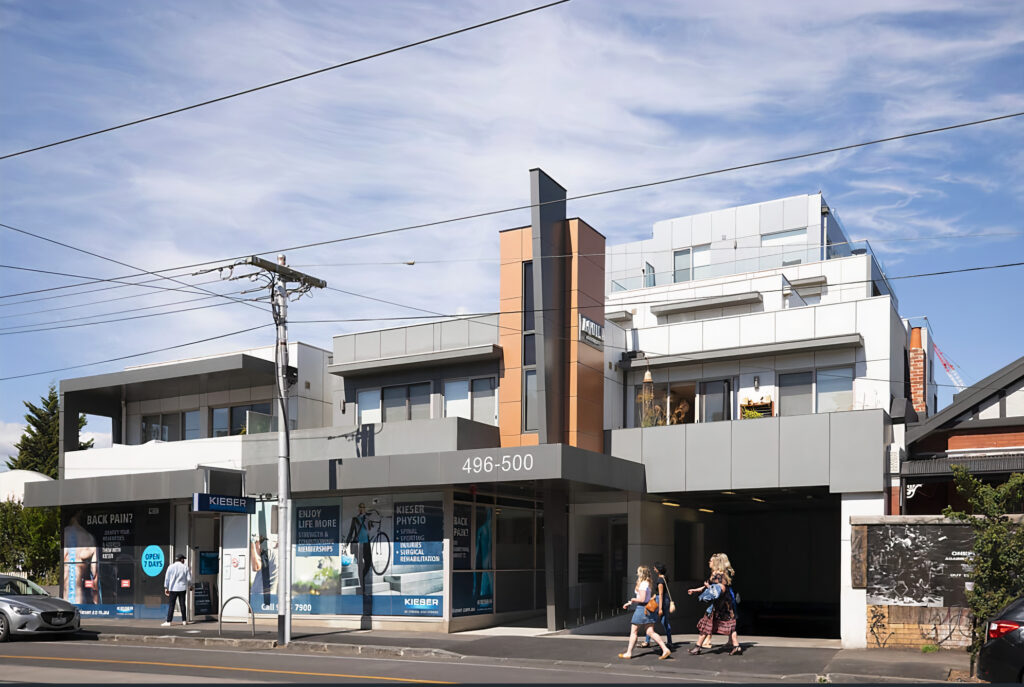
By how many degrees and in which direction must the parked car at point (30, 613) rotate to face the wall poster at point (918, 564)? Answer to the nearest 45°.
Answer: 0° — it already faces it

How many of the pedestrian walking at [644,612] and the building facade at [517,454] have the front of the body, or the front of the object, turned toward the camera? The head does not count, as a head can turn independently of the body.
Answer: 1

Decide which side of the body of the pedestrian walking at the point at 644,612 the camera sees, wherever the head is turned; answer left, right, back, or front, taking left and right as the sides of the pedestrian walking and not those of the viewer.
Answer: left

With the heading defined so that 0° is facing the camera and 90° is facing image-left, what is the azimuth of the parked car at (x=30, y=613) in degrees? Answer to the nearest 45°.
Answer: approximately 315°

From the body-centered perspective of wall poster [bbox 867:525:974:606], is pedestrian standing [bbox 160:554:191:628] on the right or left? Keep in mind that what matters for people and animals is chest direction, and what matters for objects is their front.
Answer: on its right

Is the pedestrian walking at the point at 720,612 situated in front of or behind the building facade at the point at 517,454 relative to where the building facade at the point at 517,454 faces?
in front

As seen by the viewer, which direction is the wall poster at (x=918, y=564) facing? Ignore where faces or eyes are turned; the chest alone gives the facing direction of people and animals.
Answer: toward the camera

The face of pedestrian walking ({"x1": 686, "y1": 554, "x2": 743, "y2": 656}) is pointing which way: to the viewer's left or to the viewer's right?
to the viewer's left

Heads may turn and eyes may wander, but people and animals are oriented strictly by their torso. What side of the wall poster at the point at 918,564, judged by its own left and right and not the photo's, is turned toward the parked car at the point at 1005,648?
front

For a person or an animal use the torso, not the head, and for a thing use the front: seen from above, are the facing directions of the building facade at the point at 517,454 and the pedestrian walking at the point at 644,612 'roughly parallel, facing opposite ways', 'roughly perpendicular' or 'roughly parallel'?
roughly perpendicular

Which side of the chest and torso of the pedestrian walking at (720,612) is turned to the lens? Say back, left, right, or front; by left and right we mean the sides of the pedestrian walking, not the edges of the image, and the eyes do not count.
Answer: left
